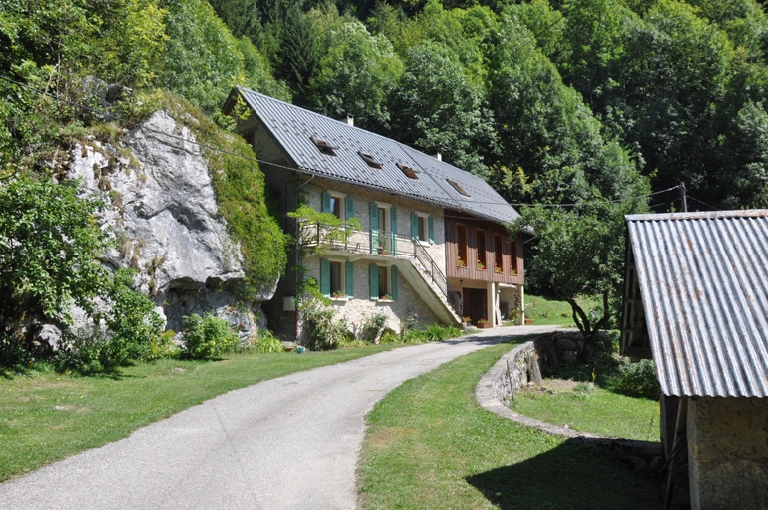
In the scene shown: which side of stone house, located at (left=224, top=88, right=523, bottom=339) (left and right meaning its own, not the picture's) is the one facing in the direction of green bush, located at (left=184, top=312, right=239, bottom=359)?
right

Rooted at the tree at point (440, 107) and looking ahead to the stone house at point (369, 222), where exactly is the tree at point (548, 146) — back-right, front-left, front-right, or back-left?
back-left

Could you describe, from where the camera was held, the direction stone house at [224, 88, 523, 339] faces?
facing the viewer and to the right of the viewer

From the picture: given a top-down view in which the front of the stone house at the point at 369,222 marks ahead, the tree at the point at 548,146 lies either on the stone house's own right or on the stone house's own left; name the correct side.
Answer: on the stone house's own left

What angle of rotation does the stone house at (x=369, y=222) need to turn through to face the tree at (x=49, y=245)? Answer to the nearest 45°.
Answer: approximately 90° to its right

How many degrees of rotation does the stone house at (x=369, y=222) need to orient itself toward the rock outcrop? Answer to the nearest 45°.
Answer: approximately 90° to its right

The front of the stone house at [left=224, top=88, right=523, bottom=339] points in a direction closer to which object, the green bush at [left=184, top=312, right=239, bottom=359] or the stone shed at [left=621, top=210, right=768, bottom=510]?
the stone shed

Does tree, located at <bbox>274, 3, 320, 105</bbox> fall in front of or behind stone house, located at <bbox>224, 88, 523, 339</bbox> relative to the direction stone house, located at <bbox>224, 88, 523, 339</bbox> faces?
behind

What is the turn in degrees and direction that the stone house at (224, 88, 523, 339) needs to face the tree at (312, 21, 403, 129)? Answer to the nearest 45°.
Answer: approximately 135° to its left

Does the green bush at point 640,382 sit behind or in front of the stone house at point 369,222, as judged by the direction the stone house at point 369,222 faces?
in front
